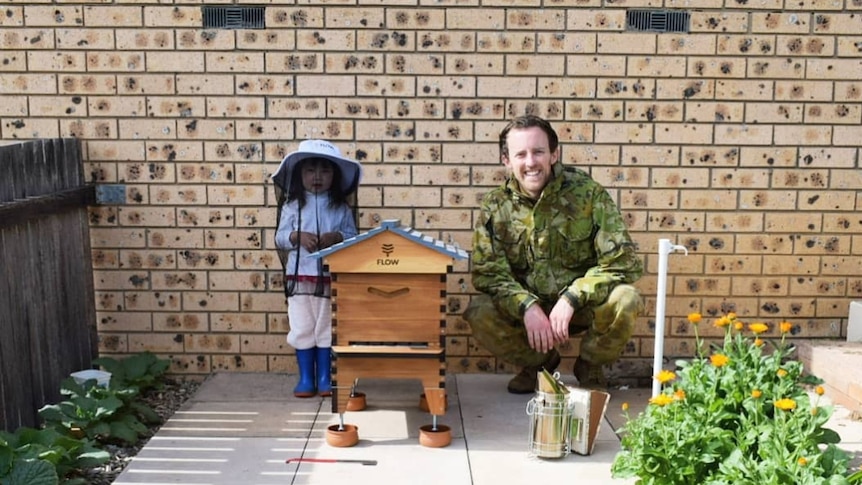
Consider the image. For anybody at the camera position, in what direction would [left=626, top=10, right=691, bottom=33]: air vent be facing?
facing the viewer

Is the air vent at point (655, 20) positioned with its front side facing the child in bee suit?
no

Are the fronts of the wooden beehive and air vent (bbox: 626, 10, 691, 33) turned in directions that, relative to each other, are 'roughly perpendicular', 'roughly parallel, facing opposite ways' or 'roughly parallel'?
roughly parallel

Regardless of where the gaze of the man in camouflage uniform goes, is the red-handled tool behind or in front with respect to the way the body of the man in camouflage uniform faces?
in front

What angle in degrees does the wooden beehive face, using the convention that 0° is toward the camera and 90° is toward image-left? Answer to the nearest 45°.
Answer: approximately 0°

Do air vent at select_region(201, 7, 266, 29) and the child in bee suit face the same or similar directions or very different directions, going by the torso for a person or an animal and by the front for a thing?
same or similar directions

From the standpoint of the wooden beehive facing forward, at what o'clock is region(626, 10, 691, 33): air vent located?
The air vent is roughly at 8 o'clock from the wooden beehive.

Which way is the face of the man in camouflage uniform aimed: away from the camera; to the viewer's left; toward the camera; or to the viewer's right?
toward the camera

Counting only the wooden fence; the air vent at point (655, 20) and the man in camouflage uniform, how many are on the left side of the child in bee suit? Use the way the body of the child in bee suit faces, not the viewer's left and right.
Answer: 2

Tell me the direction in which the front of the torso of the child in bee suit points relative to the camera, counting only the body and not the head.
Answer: toward the camera

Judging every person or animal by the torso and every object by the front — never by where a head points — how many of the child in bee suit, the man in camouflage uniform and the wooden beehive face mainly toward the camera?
3
